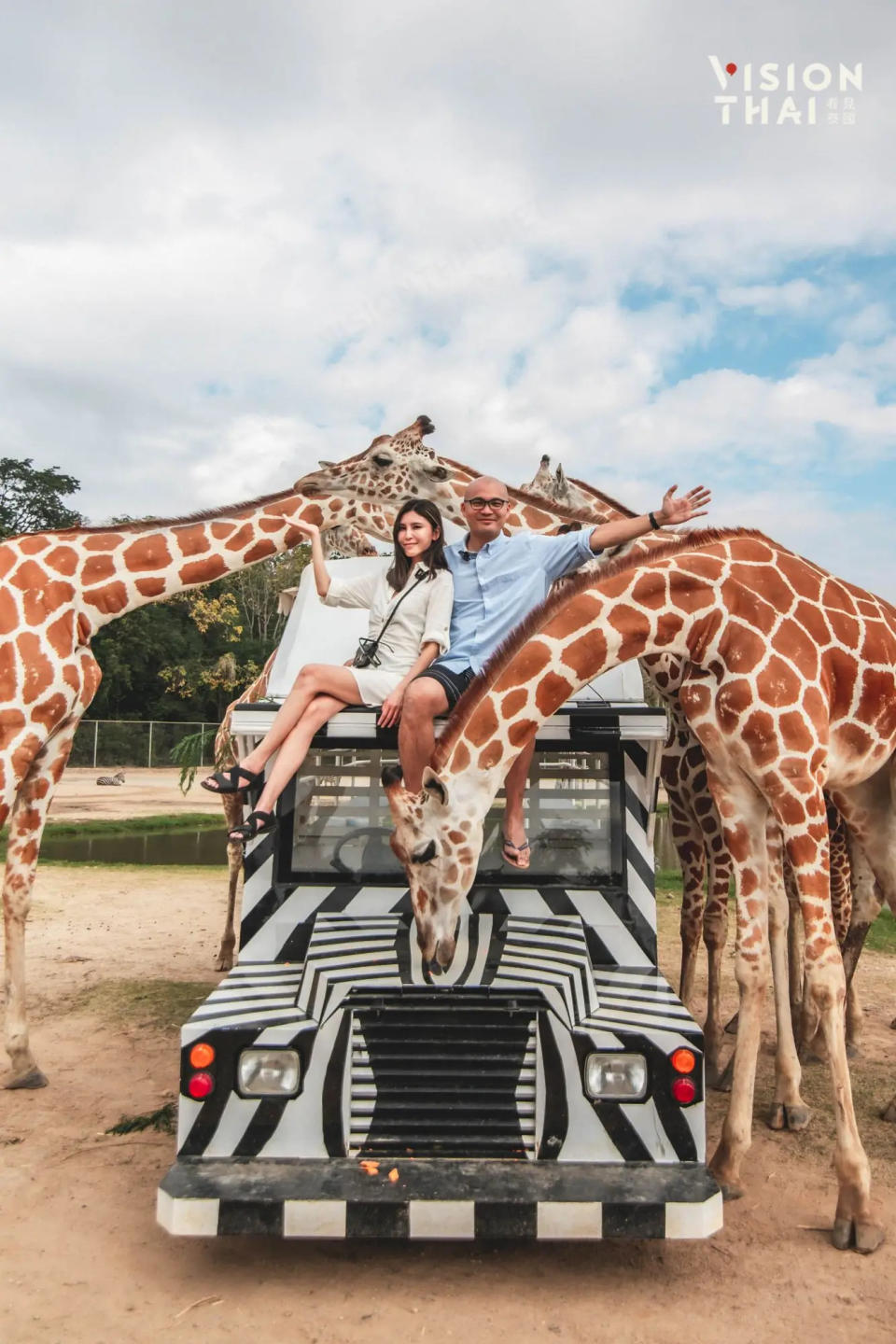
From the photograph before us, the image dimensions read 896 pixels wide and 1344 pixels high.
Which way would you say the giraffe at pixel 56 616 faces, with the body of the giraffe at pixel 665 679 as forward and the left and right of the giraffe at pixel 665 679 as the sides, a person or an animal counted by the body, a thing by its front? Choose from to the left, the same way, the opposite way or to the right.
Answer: the opposite way

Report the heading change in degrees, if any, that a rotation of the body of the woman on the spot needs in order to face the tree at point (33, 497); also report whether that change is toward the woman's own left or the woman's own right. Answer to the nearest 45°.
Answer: approximately 135° to the woman's own right

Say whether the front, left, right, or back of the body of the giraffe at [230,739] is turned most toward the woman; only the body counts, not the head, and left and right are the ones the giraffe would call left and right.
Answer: right

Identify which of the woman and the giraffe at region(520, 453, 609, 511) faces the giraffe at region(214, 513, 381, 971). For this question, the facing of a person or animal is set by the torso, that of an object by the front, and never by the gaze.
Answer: the giraffe at region(520, 453, 609, 511)

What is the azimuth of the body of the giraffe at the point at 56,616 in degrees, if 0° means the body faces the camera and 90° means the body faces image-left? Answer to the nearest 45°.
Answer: approximately 270°

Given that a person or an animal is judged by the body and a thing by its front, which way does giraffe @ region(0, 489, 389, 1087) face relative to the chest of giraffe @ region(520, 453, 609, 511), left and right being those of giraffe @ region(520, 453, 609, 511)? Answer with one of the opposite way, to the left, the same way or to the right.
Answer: the opposite way

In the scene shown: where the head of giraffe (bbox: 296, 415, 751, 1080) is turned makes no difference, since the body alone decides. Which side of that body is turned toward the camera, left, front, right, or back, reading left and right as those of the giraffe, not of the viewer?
left

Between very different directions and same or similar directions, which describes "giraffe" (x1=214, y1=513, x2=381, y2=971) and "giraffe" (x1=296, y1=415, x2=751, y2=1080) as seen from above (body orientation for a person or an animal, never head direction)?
very different directions

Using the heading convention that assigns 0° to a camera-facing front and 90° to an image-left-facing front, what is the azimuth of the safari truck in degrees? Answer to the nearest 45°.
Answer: approximately 0°

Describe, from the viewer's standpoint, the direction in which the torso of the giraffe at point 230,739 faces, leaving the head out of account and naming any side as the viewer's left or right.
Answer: facing to the right of the viewer

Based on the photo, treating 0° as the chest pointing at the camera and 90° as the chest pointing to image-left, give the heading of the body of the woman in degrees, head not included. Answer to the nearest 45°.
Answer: approximately 45°
